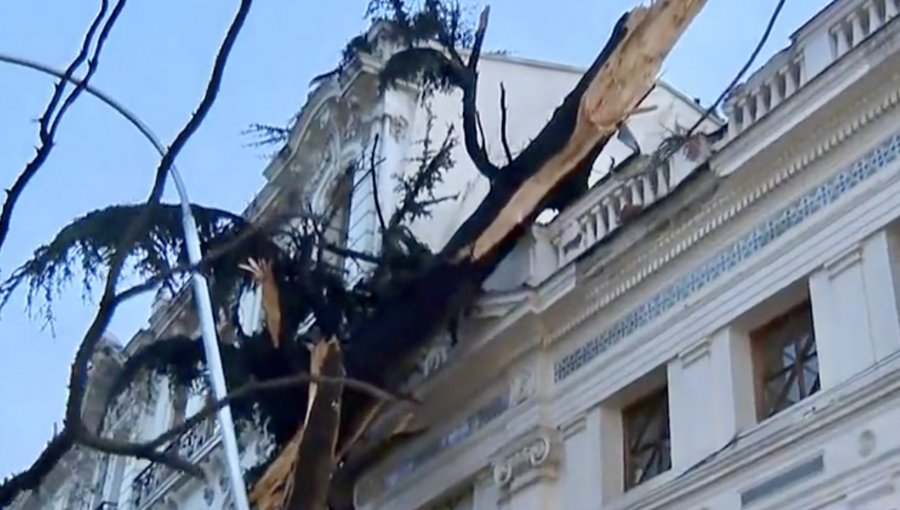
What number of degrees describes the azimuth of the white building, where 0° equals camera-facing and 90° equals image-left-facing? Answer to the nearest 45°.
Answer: approximately 45°

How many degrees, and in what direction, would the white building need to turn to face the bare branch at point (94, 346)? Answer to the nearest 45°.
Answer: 0° — it already faces it
